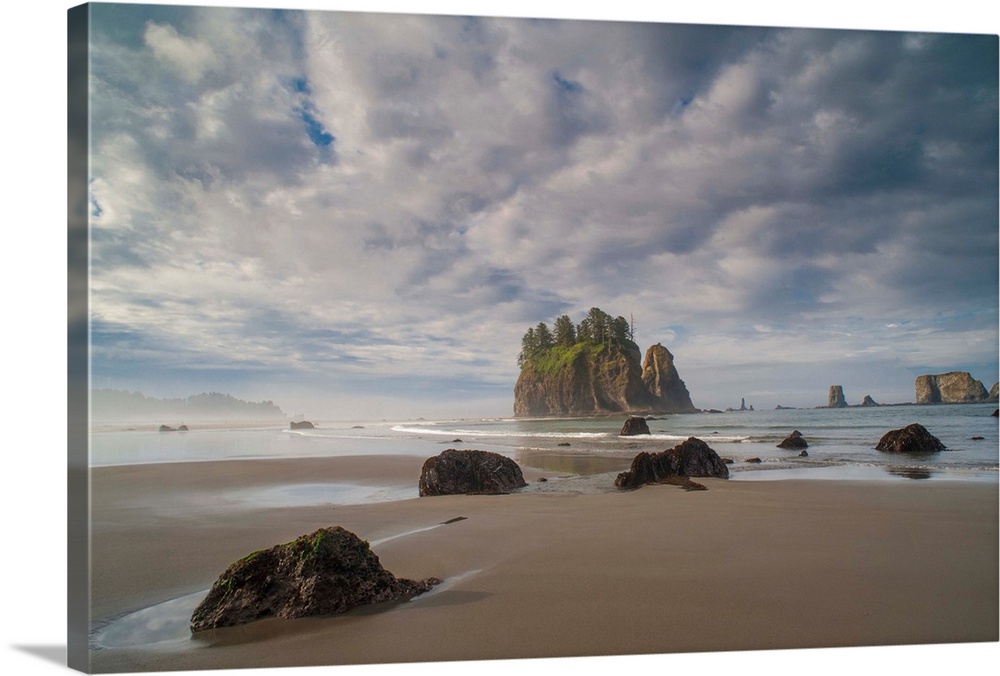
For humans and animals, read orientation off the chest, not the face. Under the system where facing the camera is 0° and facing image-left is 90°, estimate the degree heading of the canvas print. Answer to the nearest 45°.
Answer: approximately 315°
